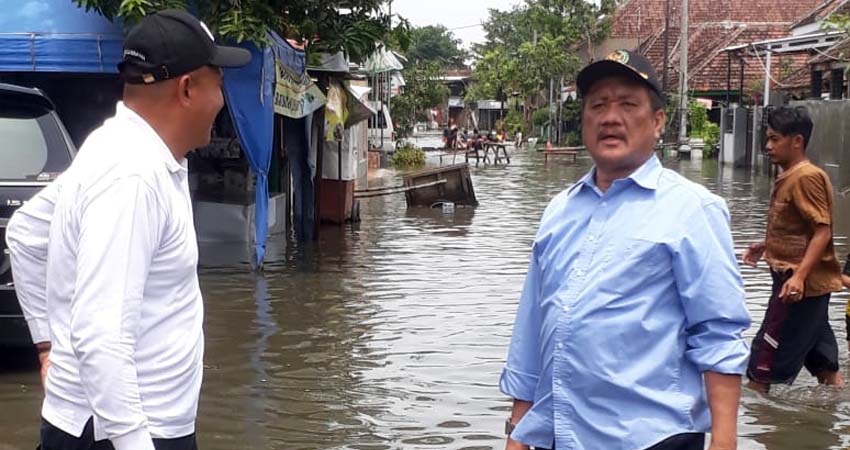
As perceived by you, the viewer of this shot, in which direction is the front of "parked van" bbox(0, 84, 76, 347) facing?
facing away from the viewer

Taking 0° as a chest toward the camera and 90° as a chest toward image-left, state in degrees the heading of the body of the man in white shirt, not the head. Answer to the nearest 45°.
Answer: approximately 225°

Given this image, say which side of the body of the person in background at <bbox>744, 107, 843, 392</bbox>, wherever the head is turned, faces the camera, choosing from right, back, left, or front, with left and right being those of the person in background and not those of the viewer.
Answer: left

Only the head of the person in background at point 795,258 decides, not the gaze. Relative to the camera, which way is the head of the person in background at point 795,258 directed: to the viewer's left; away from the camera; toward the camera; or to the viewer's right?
to the viewer's left

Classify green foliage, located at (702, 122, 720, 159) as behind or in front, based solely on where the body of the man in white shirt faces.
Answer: in front

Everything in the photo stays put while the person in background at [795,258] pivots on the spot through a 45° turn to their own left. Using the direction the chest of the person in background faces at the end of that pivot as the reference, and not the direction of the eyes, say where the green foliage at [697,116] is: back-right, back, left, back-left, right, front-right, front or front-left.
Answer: back-right

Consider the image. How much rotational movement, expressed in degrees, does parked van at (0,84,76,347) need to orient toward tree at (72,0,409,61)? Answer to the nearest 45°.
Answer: approximately 45° to its right

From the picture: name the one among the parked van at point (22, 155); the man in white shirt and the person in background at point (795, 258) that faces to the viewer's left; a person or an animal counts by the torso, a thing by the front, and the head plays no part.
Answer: the person in background

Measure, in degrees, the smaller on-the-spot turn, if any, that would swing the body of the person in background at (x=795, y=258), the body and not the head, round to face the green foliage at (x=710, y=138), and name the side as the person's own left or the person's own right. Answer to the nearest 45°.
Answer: approximately 90° to the person's own right

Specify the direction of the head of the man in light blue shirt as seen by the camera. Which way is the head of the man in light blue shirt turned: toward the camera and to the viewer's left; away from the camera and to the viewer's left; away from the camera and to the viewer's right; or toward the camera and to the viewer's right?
toward the camera and to the viewer's left

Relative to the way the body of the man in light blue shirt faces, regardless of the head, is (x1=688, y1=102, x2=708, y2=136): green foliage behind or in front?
behind

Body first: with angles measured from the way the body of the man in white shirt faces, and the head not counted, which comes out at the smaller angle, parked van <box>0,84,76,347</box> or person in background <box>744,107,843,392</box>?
the person in background
